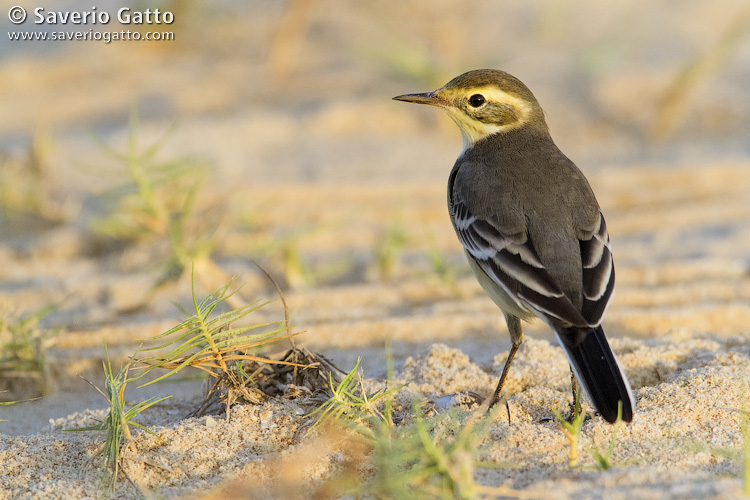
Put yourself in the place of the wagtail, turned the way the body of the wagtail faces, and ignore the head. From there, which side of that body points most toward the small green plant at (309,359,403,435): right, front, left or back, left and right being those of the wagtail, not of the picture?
left

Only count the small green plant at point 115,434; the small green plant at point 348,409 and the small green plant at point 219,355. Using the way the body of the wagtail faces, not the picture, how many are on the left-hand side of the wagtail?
3

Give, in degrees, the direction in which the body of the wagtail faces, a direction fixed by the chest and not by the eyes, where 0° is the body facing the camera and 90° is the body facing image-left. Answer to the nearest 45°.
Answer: approximately 135°

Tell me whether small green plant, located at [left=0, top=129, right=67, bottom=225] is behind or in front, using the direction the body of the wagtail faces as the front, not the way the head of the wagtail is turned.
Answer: in front

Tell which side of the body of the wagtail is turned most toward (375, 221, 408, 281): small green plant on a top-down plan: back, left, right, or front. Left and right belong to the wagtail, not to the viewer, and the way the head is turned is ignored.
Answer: front
